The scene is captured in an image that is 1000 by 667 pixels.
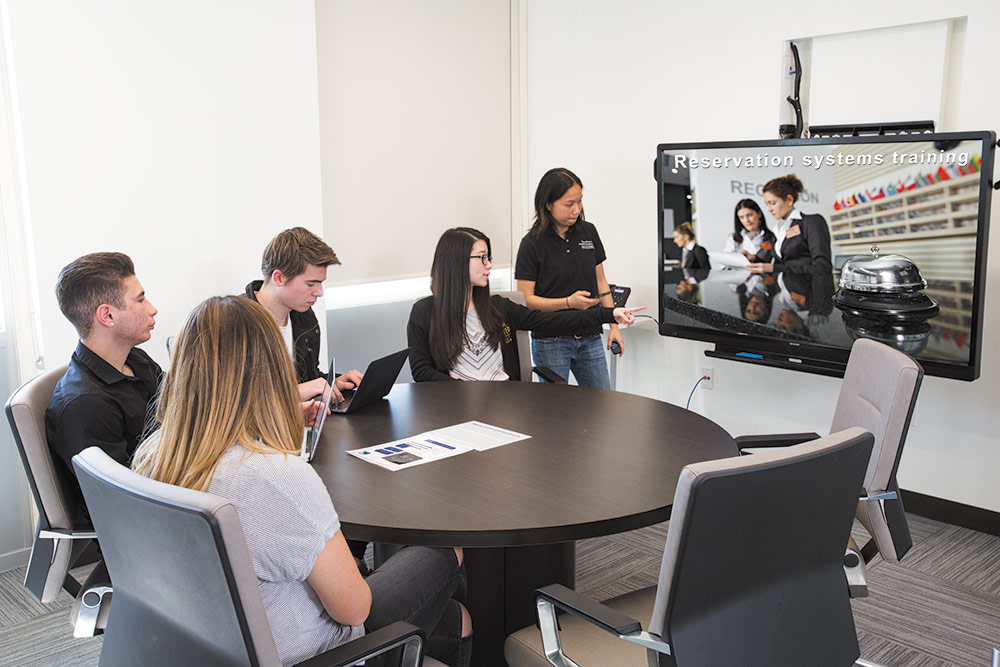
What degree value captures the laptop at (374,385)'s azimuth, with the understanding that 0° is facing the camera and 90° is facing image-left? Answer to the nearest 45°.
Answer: approximately 135°

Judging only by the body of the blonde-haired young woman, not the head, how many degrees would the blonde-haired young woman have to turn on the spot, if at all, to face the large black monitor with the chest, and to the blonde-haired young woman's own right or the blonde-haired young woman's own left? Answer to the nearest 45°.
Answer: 0° — they already face it

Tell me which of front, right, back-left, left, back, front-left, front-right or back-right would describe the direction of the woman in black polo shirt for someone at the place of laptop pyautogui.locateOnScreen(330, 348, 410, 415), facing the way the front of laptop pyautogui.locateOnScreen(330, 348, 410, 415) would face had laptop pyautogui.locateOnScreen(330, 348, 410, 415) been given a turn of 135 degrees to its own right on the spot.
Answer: front-left

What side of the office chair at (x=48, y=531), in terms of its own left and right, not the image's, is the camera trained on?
right

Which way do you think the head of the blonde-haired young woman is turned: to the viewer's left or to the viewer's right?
to the viewer's right

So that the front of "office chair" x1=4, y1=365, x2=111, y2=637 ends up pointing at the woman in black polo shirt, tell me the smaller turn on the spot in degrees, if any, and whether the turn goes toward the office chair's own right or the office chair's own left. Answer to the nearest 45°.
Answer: approximately 45° to the office chair's own left

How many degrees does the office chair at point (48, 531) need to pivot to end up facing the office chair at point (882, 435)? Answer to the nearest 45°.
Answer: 0° — it already faces it

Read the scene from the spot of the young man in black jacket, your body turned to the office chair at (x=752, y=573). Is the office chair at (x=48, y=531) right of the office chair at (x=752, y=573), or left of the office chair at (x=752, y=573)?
right

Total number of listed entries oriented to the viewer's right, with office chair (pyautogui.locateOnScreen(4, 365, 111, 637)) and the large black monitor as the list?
1

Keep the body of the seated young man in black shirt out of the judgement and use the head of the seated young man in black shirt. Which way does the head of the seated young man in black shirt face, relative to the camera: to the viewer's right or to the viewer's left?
to the viewer's right

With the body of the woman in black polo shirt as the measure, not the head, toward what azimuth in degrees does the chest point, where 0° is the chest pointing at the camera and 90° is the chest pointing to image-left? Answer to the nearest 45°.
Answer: approximately 315°

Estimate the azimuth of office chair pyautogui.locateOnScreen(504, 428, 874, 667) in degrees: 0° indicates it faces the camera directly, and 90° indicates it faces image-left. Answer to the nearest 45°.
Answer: approximately 135°

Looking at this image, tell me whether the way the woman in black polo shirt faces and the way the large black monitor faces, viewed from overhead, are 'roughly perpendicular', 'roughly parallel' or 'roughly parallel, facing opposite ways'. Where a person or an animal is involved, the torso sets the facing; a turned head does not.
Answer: roughly perpendicular

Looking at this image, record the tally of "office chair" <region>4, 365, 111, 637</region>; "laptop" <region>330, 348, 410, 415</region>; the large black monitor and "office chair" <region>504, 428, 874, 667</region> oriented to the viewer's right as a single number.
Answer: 1

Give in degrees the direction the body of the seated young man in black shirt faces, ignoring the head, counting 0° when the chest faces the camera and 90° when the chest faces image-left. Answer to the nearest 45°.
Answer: approximately 270°

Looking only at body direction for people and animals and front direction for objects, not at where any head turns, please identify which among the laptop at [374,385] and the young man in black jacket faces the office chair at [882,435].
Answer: the young man in black jacket
